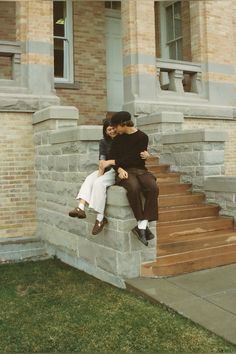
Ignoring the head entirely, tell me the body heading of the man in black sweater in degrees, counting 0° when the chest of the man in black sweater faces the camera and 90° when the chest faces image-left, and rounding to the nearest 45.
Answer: approximately 0°
